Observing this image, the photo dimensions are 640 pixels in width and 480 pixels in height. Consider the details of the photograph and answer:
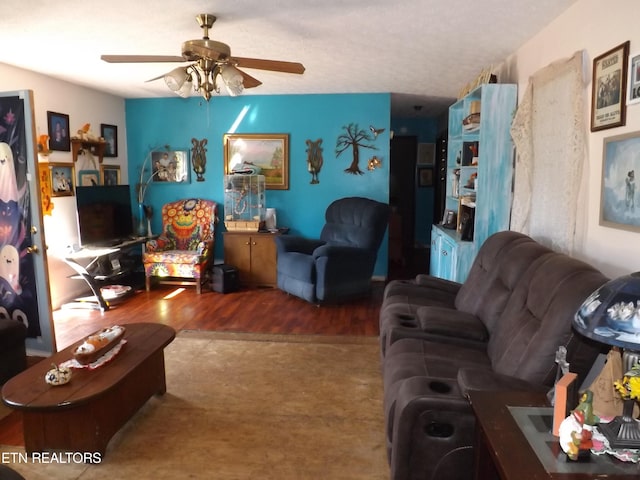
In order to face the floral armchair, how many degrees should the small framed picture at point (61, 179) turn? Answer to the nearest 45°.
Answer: approximately 45° to its left

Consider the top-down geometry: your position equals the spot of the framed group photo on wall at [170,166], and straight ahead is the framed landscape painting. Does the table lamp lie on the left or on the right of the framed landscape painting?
right

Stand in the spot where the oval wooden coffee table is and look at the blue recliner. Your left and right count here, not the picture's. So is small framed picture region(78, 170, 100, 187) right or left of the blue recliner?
left

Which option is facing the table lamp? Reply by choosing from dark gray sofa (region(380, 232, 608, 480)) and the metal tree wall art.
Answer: the metal tree wall art

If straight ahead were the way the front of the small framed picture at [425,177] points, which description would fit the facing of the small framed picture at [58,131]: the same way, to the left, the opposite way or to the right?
to the left

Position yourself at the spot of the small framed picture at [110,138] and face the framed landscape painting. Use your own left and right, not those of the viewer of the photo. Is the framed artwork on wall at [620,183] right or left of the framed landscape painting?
right

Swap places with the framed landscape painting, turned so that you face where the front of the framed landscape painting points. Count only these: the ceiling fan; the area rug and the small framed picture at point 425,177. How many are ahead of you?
2

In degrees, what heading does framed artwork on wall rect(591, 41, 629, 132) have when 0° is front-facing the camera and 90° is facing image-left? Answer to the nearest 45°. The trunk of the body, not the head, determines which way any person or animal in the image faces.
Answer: approximately 45°

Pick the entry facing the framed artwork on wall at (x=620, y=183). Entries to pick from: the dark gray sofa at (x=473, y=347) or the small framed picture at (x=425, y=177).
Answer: the small framed picture

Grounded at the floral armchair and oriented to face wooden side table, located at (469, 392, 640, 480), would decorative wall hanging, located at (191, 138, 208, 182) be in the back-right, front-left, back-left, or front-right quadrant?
back-left

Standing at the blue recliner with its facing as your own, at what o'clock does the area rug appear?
The area rug is roughly at 11 o'clock from the blue recliner.
